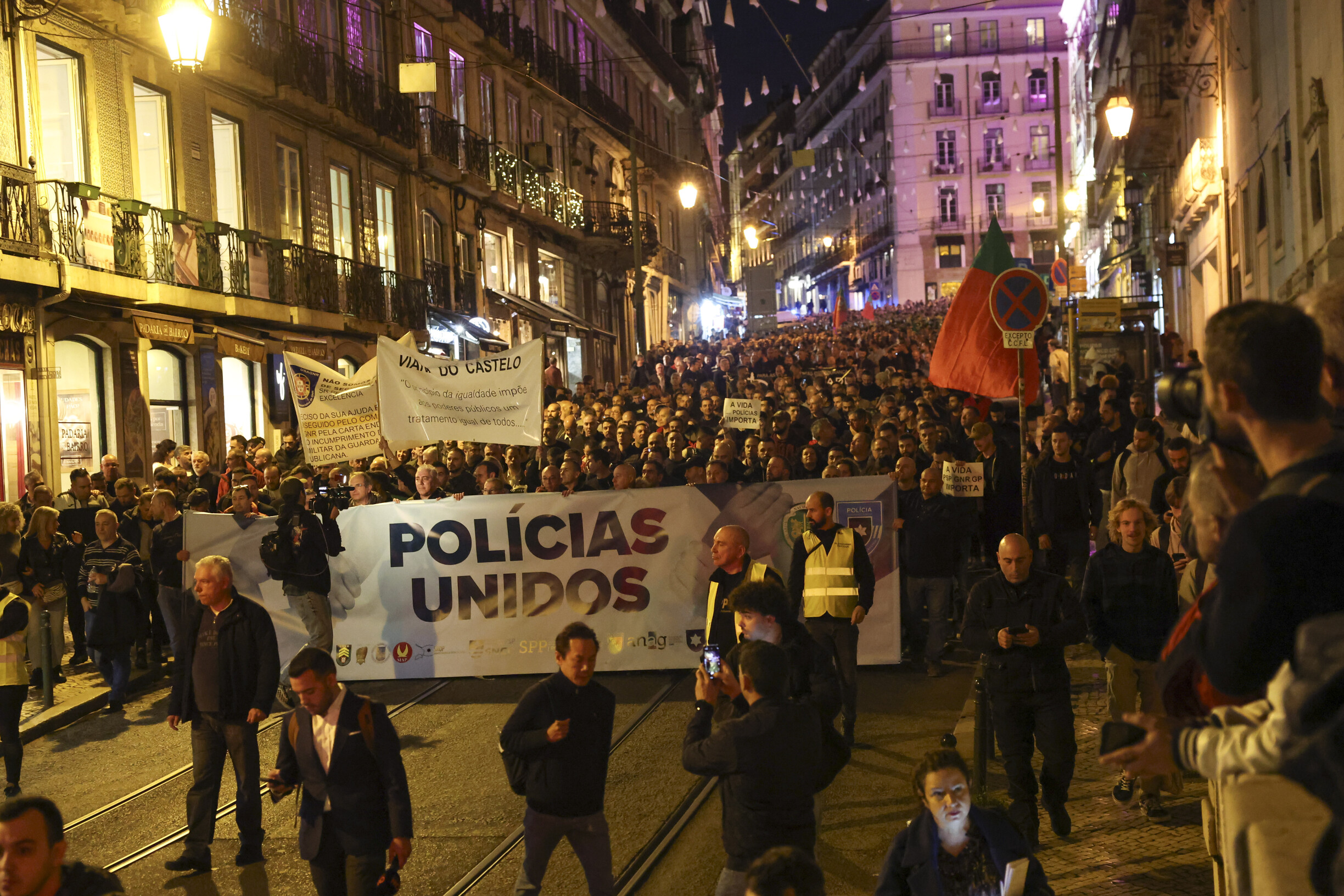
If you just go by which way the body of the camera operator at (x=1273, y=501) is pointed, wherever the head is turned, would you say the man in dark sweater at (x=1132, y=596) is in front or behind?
in front

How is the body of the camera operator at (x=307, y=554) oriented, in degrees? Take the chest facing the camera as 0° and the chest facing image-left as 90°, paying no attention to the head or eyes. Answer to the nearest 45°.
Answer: approximately 225°

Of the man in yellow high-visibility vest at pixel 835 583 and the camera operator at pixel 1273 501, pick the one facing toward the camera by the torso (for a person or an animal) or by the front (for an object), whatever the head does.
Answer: the man in yellow high-visibility vest

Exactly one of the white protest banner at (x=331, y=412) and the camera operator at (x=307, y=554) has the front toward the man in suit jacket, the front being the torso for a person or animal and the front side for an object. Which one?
the white protest banner

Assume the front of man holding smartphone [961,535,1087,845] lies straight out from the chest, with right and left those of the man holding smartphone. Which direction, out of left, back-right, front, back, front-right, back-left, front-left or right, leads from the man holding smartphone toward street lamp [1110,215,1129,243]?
back

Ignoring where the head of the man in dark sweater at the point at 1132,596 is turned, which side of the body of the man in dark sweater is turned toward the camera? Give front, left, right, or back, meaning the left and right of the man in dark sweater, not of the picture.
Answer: front

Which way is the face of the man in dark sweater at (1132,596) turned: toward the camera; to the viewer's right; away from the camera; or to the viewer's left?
toward the camera

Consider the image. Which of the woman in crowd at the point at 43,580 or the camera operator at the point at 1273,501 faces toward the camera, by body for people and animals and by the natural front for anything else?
the woman in crowd

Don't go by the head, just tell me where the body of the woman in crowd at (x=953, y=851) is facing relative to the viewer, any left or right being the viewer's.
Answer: facing the viewer

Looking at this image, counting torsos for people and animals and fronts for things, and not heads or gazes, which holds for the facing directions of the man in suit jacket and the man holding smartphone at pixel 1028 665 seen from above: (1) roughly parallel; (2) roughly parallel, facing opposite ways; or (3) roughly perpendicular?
roughly parallel

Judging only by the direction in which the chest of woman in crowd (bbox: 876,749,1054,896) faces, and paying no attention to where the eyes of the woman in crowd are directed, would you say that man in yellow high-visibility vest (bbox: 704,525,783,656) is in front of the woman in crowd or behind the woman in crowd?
behind

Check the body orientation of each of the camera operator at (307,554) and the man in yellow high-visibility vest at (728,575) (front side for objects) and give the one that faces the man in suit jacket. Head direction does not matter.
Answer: the man in yellow high-visibility vest

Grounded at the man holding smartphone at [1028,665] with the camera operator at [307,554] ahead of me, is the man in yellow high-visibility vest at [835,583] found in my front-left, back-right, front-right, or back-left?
front-right

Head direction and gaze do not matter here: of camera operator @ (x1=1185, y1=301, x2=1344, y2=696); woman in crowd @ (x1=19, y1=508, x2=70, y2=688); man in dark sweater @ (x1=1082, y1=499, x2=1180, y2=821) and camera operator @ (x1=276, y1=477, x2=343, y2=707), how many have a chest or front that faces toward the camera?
2

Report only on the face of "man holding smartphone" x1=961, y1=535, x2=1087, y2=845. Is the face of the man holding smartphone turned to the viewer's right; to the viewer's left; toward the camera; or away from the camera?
toward the camera

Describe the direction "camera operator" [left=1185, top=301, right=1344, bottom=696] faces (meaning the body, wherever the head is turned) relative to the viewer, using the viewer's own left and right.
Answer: facing away from the viewer and to the left of the viewer

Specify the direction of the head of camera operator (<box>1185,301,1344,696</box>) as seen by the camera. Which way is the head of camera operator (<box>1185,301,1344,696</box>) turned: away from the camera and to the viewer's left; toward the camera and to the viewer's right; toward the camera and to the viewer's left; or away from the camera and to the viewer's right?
away from the camera and to the viewer's left
